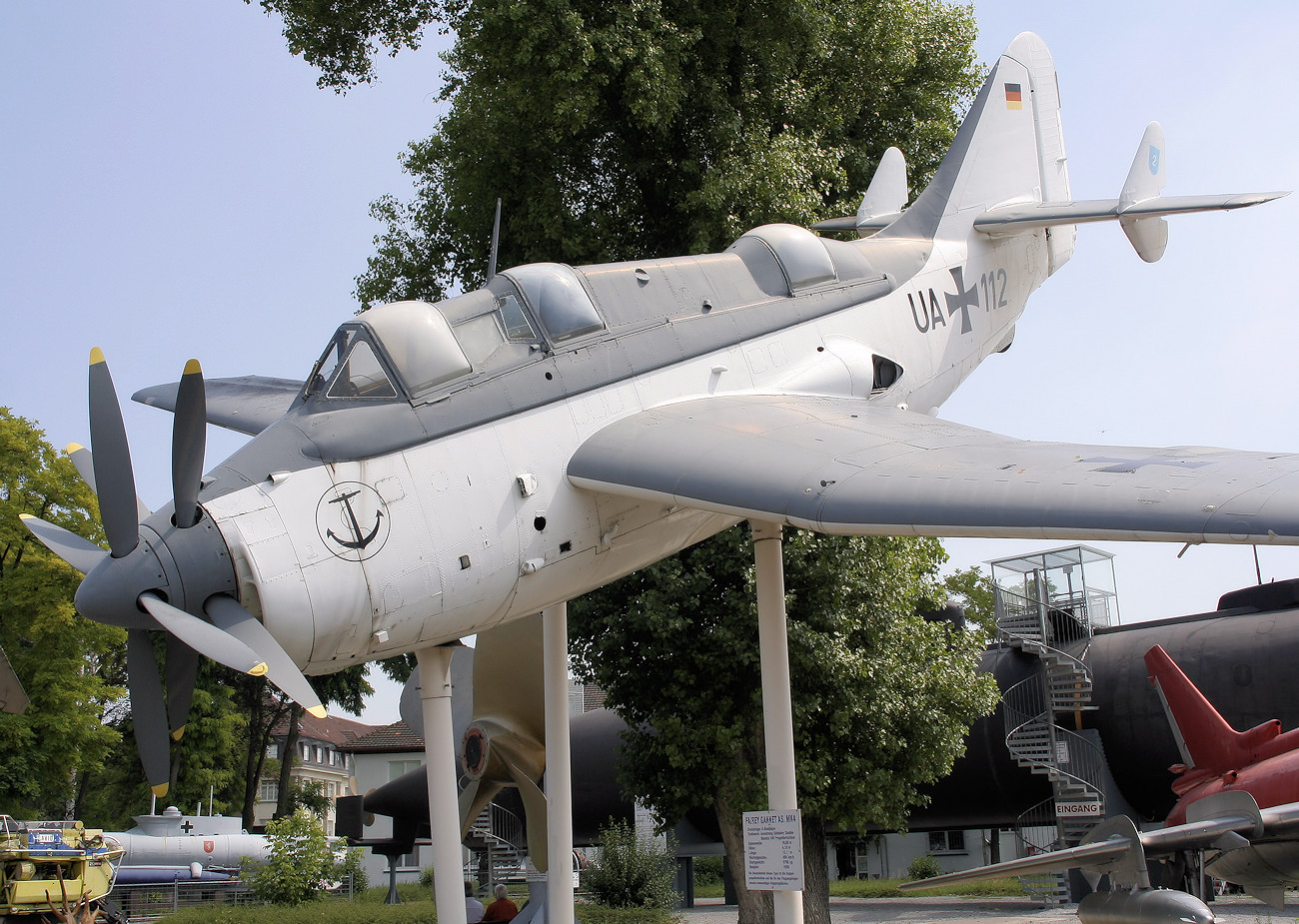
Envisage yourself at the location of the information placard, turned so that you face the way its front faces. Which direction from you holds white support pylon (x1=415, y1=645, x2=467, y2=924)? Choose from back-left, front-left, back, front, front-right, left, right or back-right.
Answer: right

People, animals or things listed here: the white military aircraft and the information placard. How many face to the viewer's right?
0

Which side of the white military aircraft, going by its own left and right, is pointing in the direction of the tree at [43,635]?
right

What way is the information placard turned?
toward the camera

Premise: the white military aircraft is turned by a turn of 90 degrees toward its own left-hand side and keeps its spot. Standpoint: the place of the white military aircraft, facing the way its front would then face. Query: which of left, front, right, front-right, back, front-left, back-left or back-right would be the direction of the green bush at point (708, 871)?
back-left

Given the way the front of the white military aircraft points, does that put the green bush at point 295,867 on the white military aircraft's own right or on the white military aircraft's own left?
on the white military aircraft's own right
